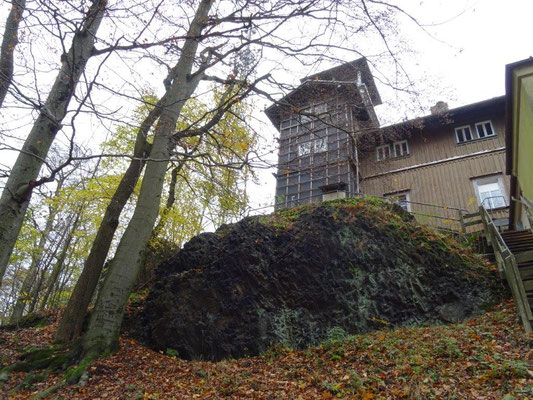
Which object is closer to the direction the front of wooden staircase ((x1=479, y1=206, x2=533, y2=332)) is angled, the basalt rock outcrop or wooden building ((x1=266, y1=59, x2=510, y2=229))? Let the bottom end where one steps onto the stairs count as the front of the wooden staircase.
the basalt rock outcrop

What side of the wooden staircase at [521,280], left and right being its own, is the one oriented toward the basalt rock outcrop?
right

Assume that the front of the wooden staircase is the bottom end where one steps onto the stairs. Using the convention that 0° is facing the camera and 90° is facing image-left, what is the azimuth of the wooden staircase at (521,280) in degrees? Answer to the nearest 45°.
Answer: approximately 0°

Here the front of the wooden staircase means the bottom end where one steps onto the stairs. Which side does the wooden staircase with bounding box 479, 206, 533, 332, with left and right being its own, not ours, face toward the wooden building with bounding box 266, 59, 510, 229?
back
